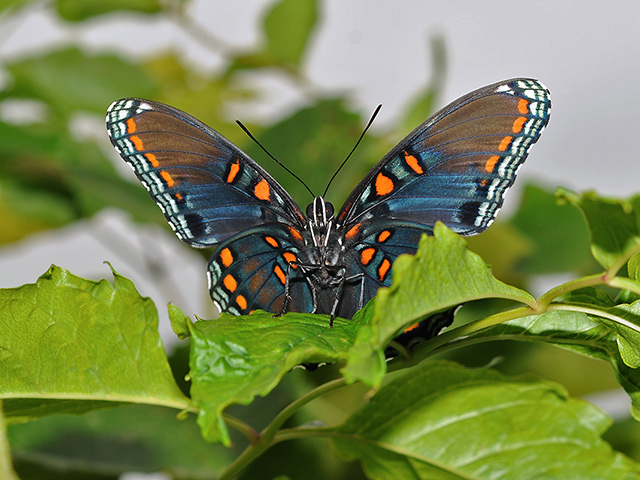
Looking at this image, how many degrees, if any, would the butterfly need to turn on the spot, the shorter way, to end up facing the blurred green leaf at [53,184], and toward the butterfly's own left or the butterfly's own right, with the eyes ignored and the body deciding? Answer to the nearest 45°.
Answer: approximately 135° to the butterfly's own right

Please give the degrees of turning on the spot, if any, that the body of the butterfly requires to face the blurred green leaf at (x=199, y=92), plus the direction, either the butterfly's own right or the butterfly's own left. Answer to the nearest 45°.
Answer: approximately 180°

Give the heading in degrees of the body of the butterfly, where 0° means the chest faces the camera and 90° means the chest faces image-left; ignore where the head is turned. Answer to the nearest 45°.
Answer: approximately 0°

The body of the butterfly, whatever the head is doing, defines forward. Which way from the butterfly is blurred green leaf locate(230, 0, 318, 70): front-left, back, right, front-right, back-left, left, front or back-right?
back

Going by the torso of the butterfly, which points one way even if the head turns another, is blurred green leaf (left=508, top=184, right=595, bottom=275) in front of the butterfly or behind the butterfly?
behind
